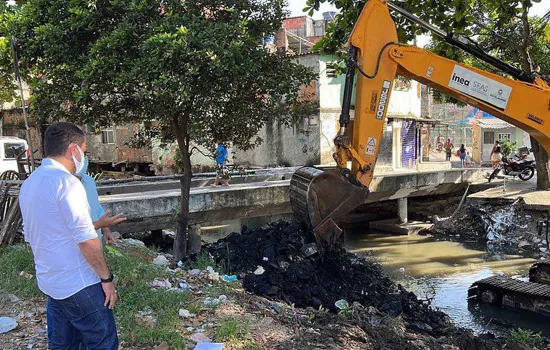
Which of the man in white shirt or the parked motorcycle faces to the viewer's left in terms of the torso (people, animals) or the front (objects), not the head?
the parked motorcycle

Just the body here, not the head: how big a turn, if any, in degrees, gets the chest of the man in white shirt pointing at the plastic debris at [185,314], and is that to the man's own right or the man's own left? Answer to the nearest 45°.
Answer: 0° — they already face it

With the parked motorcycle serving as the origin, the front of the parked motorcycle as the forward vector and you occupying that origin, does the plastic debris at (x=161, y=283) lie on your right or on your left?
on your left

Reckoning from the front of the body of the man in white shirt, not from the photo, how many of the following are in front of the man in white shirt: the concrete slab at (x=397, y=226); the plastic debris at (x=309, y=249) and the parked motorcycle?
3

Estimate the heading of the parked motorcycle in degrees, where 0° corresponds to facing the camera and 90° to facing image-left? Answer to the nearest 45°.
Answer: approximately 90°

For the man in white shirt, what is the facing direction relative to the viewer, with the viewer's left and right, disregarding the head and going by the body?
facing away from the viewer and to the right of the viewer

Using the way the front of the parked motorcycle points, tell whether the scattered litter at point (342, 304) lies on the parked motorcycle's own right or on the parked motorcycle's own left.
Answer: on the parked motorcycle's own left

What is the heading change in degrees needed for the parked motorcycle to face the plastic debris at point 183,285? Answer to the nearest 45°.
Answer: approximately 90° to its left
